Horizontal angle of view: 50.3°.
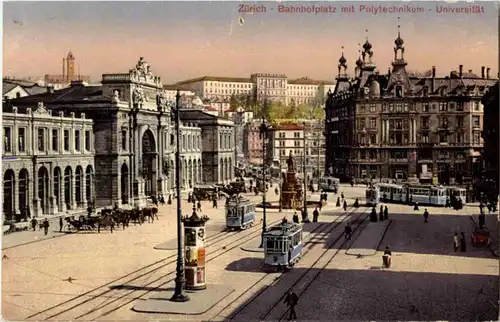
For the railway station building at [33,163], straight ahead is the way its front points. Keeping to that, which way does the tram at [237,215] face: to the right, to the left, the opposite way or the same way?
to the right

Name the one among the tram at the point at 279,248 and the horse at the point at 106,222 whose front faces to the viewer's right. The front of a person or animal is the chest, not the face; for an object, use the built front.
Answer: the horse

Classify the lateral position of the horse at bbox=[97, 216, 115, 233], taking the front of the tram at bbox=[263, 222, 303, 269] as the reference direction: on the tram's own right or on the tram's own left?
on the tram's own right

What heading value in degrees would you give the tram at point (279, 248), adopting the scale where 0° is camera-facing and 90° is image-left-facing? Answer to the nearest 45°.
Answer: approximately 45°

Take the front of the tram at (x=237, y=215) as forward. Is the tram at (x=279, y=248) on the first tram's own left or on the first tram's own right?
on the first tram's own left

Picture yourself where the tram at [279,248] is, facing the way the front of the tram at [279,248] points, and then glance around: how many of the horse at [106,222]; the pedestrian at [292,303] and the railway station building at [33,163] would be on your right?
2

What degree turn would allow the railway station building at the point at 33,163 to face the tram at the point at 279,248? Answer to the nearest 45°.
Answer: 0° — it already faces it

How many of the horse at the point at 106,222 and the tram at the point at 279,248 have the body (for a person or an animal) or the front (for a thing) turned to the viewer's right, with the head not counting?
1

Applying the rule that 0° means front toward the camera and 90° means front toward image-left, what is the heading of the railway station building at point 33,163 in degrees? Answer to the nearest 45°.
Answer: approximately 315°

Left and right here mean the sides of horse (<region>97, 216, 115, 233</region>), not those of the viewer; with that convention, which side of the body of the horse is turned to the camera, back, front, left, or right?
right

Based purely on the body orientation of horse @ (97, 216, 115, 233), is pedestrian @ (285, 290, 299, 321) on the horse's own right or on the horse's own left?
on the horse's own right

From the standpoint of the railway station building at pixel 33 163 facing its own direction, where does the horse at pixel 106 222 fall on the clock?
The horse is roughly at 12 o'clock from the railway station building.

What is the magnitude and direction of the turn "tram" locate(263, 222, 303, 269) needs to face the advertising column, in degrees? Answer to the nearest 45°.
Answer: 0° — it already faces it
